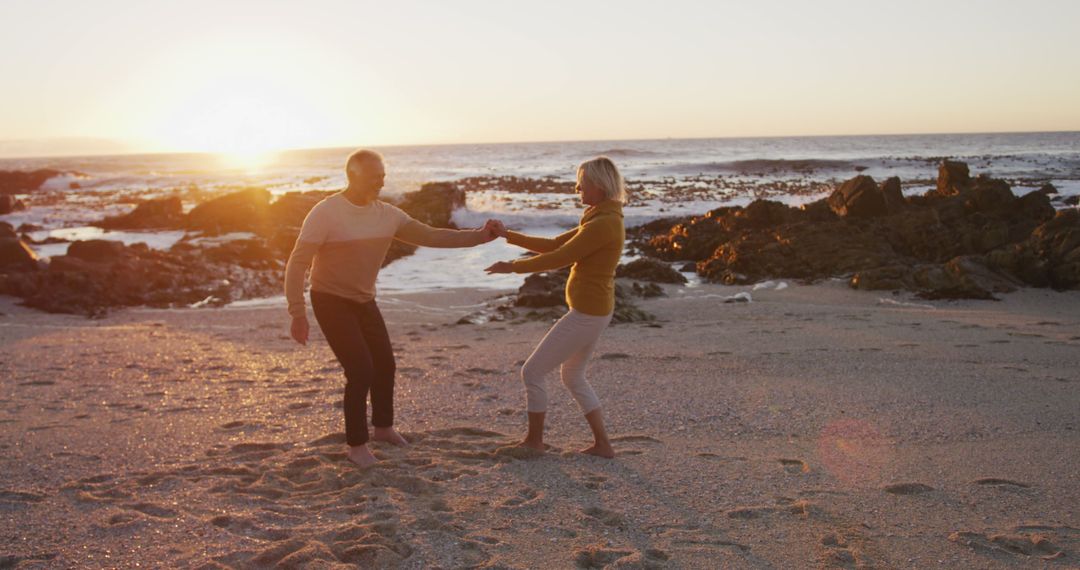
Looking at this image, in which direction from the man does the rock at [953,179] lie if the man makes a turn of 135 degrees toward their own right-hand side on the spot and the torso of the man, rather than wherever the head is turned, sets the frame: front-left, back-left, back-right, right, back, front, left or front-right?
back-right

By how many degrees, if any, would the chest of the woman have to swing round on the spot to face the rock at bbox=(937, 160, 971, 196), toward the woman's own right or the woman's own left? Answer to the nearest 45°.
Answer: approximately 135° to the woman's own right

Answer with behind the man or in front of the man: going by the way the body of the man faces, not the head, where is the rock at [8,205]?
behind

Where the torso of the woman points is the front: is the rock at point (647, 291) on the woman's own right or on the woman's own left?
on the woman's own right

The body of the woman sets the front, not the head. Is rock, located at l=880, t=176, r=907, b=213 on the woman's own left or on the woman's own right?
on the woman's own right

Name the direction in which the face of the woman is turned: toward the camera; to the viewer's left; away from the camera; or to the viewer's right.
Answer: to the viewer's left

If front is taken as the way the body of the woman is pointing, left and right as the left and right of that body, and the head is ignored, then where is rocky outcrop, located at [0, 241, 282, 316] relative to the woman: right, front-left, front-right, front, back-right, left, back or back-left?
front-right

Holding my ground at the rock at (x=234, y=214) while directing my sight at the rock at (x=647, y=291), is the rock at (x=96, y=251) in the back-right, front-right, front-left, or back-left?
front-right

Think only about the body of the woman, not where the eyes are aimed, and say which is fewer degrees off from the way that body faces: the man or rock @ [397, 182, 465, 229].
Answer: the man

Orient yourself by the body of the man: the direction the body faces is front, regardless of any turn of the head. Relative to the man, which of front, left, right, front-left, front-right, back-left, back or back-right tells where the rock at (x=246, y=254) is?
back-left

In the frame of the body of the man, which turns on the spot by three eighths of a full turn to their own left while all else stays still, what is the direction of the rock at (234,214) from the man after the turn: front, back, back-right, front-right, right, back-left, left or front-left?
front

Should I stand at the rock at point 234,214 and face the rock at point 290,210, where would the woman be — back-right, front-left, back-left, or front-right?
front-right

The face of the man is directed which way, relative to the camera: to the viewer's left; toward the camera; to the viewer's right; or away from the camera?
to the viewer's right

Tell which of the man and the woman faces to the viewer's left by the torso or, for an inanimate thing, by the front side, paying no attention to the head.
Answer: the woman

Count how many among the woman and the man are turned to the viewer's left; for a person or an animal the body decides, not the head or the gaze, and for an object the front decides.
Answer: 1

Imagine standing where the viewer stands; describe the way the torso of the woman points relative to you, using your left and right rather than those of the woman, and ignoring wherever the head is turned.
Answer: facing to the left of the viewer
